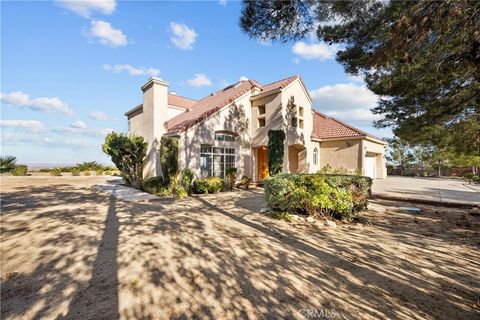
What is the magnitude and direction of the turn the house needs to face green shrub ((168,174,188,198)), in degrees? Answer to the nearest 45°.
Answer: approximately 45° to its right

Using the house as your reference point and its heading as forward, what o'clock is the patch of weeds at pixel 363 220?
The patch of weeds is roughly at 11 o'clock from the house.

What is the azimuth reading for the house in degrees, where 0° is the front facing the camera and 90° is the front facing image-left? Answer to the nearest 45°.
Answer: approximately 0°

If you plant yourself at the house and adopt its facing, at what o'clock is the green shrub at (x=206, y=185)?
The green shrub is roughly at 1 o'clock from the house.

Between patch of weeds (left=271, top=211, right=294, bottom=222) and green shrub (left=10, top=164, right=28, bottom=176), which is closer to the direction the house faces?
the patch of weeds

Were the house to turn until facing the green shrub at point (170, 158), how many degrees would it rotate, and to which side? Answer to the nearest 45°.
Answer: approximately 45° to its right

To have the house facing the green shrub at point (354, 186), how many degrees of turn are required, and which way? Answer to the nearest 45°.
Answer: approximately 45° to its left

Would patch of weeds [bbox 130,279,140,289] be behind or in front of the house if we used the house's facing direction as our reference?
in front
